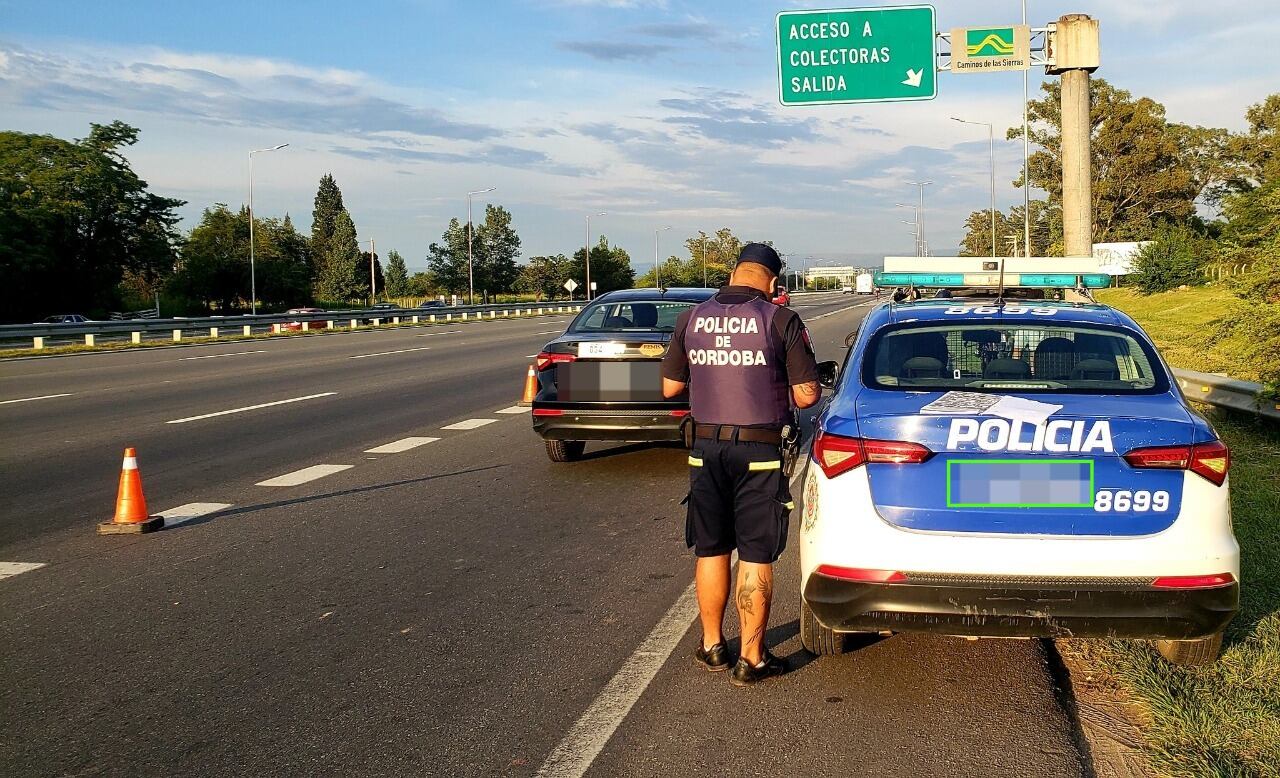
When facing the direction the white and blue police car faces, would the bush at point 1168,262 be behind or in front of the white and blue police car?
in front

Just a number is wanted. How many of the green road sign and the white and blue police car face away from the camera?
1

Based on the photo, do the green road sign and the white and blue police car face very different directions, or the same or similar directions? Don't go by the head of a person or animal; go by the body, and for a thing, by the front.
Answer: very different directions

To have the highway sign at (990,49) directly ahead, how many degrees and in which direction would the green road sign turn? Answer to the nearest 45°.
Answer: approximately 45° to its left

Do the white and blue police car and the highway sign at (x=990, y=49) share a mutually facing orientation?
yes

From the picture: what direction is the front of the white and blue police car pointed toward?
away from the camera

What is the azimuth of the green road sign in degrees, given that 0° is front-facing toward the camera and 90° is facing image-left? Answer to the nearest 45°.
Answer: approximately 0°

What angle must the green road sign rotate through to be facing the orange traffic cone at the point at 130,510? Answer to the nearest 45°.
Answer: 0° — it already faces it

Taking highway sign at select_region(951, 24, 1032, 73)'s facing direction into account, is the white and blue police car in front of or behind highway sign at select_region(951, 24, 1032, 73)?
in front

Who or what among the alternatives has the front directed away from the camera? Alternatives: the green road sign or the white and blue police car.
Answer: the white and blue police car

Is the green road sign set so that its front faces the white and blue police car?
yes

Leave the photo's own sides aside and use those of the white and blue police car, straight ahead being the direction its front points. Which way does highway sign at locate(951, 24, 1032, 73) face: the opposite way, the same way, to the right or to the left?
the opposite way

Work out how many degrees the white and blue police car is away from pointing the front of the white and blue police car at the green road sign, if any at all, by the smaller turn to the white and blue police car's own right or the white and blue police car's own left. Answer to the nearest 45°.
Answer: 0° — it already faces it

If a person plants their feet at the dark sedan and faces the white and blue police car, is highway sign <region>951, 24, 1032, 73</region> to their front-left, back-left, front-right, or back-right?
back-left

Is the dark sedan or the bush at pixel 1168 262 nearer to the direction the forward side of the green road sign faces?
the dark sedan
